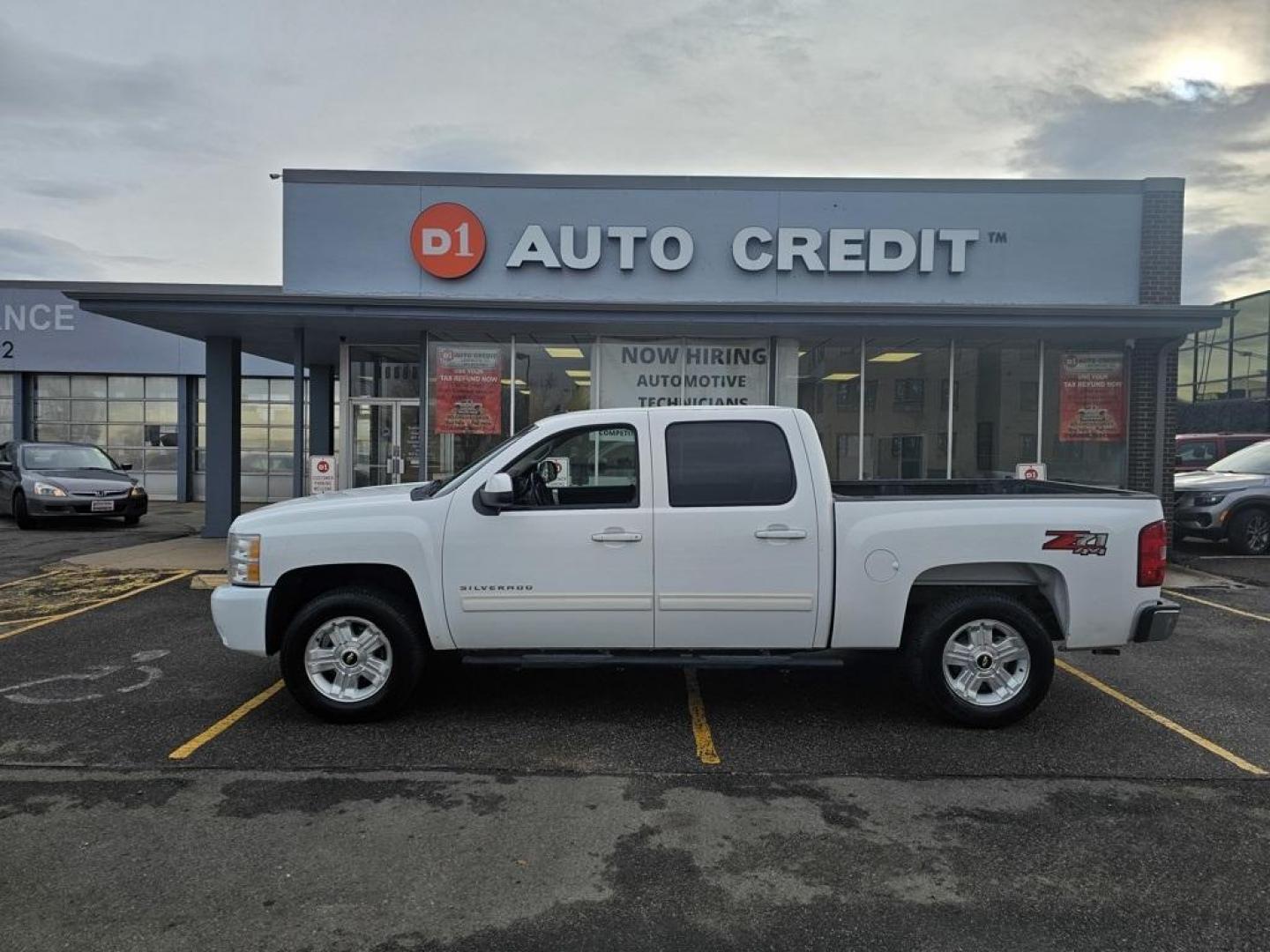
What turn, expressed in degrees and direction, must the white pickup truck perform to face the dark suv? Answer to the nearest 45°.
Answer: approximately 135° to its right

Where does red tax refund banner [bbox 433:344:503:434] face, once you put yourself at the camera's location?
facing the viewer

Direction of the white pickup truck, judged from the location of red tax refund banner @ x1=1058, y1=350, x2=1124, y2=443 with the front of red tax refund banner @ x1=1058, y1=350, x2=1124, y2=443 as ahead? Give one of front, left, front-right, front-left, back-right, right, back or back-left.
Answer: front

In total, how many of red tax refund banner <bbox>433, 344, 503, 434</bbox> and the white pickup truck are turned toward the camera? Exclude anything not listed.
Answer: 1

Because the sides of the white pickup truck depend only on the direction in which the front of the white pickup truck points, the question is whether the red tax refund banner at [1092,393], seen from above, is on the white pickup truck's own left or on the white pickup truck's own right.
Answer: on the white pickup truck's own right

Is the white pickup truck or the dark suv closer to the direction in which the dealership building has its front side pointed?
the white pickup truck

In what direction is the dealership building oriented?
toward the camera

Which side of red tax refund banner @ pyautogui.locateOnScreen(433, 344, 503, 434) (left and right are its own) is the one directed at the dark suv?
left

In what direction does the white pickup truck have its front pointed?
to the viewer's left

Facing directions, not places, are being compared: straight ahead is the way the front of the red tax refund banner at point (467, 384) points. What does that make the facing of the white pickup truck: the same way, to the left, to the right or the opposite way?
to the right

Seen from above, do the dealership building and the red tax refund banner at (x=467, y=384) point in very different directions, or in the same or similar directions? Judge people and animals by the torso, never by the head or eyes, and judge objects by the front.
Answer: same or similar directions

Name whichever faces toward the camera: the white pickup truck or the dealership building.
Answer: the dealership building

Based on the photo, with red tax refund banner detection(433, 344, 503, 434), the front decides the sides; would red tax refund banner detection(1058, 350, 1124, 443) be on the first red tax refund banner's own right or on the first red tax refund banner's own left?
on the first red tax refund banner's own left

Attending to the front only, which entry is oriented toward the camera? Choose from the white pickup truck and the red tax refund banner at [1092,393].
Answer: the red tax refund banner

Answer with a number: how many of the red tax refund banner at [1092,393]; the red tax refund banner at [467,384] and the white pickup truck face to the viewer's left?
1
